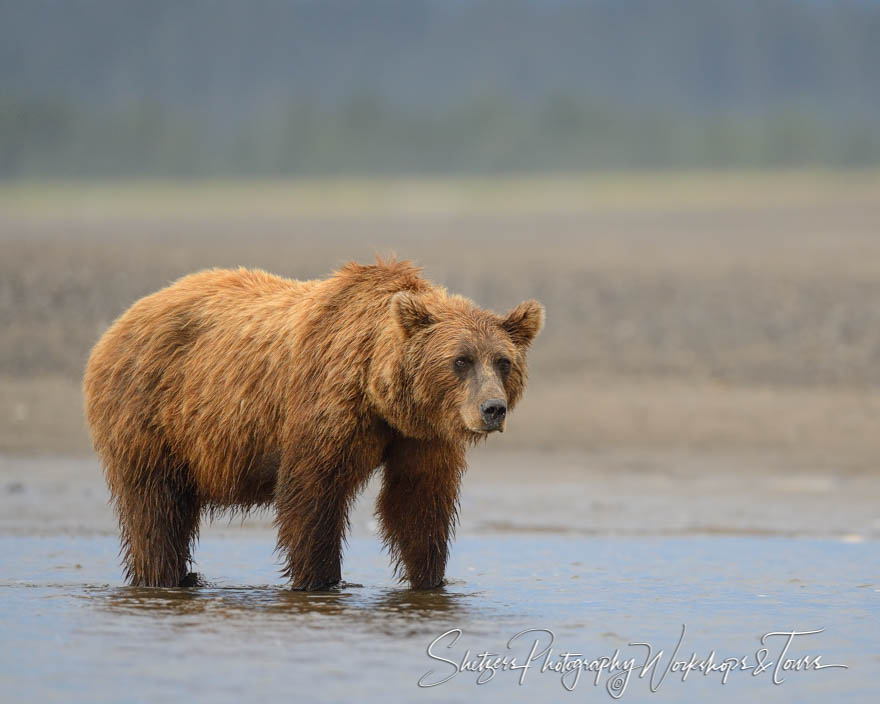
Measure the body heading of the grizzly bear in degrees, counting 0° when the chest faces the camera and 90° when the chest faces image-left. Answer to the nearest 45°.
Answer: approximately 315°
